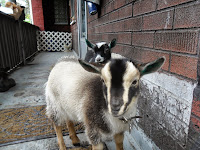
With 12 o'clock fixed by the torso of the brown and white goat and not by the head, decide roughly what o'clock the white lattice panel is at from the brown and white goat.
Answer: The white lattice panel is roughly at 7 o'clock from the brown and white goat.

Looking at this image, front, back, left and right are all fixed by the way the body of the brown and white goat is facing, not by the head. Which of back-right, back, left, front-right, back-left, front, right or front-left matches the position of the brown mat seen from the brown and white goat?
back

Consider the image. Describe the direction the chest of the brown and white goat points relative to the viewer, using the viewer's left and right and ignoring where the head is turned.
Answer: facing the viewer and to the right of the viewer
